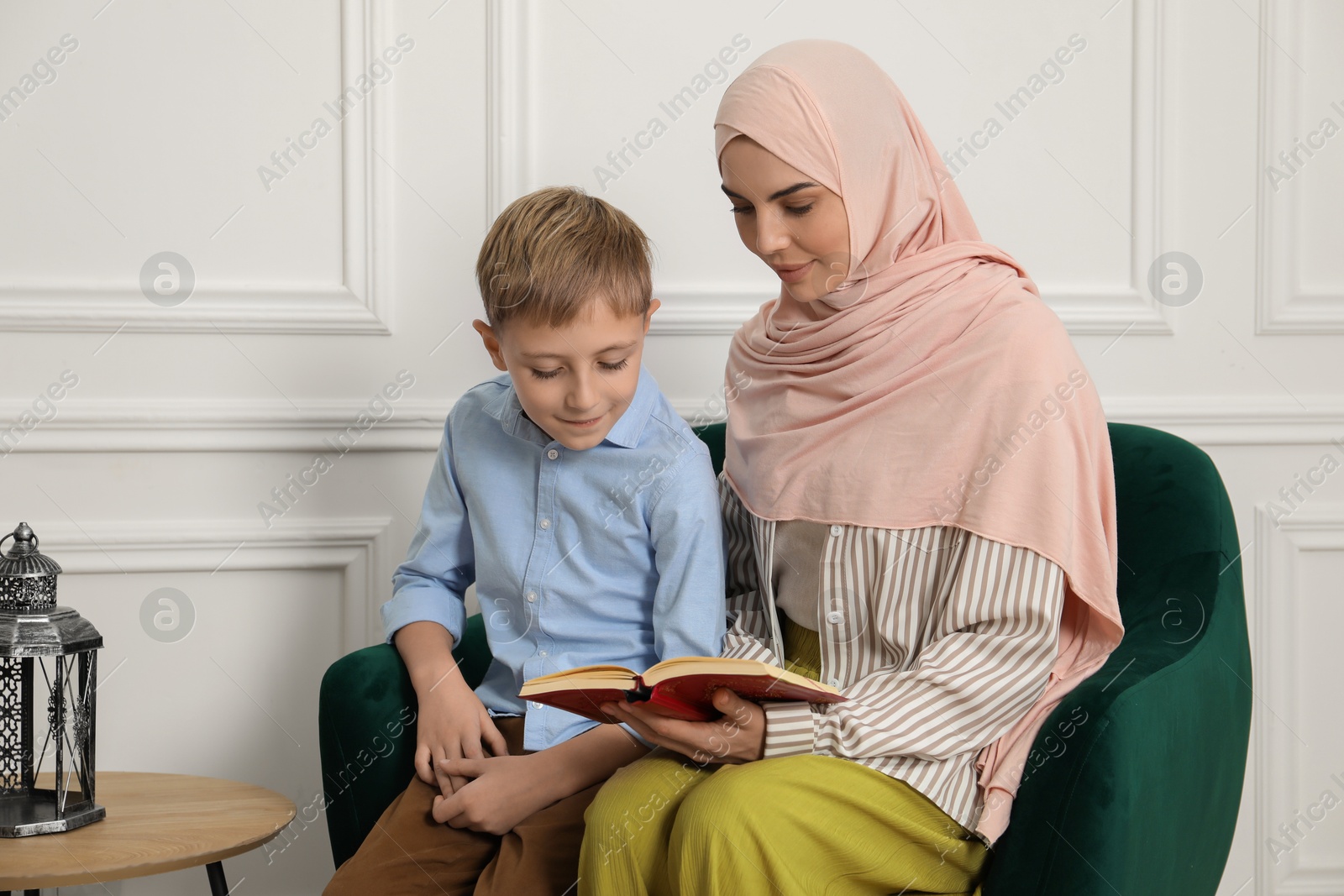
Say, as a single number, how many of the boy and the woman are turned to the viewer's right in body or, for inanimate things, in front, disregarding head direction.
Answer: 0

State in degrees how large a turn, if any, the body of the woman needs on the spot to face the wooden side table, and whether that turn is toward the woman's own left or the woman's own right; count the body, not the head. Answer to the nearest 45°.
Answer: approximately 45° to the woman's own right

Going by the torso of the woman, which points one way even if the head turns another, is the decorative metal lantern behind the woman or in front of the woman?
in front

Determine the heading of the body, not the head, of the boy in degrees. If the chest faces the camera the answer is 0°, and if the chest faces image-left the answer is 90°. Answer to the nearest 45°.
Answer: approximately 45°

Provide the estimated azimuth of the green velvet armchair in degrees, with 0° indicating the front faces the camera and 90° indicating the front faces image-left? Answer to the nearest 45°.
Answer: approximately 45°

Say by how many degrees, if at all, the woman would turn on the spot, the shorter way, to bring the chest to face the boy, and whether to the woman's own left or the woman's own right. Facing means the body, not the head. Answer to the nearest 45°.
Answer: approximately 45° to the woman's own right

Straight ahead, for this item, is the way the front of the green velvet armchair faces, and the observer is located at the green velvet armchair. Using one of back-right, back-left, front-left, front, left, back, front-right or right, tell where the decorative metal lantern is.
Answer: front-right
